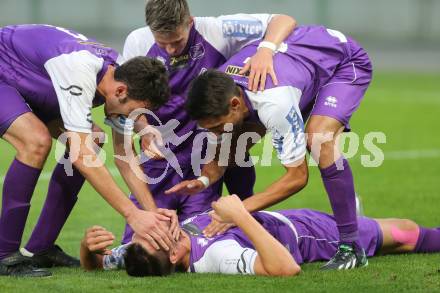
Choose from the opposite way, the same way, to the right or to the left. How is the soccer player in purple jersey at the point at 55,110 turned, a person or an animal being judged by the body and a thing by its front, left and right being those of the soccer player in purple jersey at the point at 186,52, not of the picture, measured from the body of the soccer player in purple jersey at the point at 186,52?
to the left

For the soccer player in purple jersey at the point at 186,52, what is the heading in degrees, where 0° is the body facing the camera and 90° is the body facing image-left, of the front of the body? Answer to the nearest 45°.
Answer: approximately 0°

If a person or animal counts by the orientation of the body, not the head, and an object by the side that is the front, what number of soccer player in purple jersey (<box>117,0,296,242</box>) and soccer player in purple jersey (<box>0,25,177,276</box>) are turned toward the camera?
1

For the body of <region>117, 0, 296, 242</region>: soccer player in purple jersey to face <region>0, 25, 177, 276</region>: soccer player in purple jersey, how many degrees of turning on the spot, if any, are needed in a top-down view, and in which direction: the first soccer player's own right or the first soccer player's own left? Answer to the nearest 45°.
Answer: approximately 45° to the first soccer player's own right

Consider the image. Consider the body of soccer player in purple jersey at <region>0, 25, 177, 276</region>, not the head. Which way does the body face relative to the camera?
to the viewer's right

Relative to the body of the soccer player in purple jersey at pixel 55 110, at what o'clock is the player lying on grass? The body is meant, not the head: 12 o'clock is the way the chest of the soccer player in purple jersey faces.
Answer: The player lying on grass is roughly at 1 o'clock from the soccer player in purple jersey.

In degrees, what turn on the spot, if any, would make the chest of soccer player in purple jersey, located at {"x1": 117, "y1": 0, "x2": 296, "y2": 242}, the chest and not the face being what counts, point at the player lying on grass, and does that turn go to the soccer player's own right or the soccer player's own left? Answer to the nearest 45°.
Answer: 0° — they already face them

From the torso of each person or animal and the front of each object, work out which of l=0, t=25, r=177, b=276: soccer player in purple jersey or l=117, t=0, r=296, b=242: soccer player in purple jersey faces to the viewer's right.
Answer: l=0, t=25, r=177, b=276: soccer player in purple jersey
